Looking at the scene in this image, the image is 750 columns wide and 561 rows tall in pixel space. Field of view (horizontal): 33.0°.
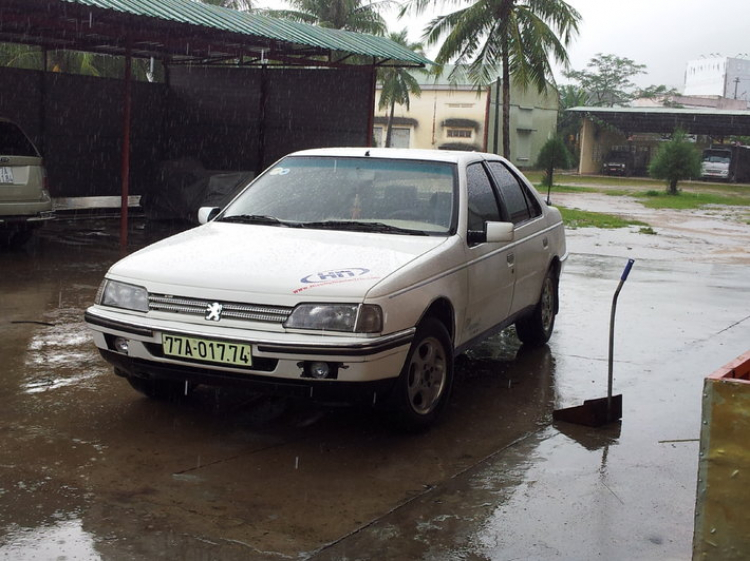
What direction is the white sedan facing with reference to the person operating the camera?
facing the viewer and to the left of the viewer

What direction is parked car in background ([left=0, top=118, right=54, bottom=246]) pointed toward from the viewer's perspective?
away from the camera

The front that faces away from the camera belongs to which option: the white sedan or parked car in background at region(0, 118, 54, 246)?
the parked car in background

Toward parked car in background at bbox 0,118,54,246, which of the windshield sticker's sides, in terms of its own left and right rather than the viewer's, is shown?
right

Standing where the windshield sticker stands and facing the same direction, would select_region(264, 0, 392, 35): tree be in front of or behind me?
behind

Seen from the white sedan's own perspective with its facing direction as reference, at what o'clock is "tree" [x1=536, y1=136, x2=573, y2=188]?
The tree is roughly at 5 o'clock from the white sedan.

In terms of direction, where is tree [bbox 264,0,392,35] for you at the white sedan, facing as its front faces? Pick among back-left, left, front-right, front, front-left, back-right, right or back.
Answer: back-right

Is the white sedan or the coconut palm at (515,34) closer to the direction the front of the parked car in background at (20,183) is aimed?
the coconut palm

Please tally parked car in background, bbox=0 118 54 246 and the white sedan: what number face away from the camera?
1
